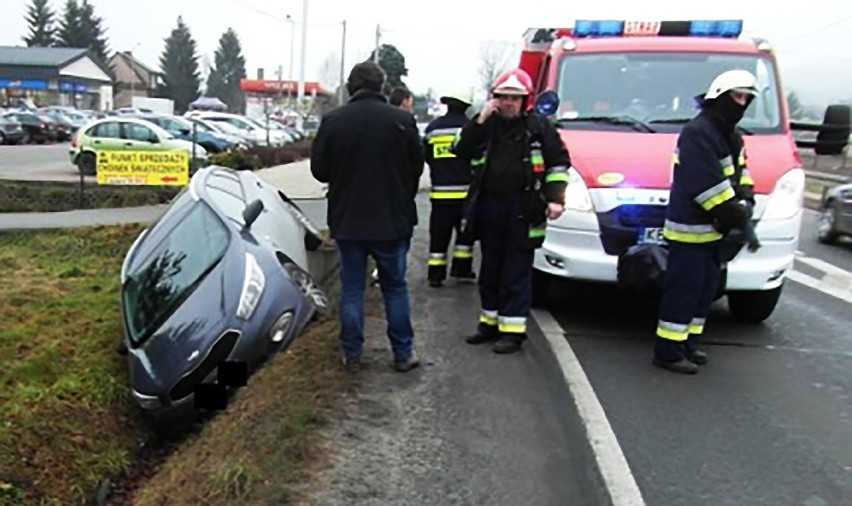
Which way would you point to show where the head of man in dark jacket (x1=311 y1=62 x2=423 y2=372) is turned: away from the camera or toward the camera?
away from the camera

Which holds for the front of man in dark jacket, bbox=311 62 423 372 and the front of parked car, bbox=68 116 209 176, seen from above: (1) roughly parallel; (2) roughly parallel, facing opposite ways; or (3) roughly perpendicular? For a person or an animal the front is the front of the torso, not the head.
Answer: roughly perpendicular

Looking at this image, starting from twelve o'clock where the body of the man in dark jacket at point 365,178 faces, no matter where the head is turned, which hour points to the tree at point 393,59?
The tree is roughly at 12 o'clock from the man in dark jacket.

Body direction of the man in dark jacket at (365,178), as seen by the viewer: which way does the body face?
away from the camera

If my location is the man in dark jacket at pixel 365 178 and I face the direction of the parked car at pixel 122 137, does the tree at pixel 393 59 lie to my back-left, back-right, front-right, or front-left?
front-right

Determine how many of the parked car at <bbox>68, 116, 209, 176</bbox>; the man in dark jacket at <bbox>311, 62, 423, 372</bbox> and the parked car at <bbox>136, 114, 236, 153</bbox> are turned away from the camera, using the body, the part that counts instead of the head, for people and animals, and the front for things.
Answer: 1

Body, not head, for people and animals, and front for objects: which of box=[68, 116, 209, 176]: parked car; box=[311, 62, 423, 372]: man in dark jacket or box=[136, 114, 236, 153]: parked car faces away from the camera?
the man in dark jacket

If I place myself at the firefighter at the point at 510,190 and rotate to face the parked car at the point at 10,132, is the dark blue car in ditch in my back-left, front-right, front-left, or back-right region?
front-left

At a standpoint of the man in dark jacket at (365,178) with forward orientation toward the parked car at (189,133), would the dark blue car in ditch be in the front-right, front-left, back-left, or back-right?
front-left
